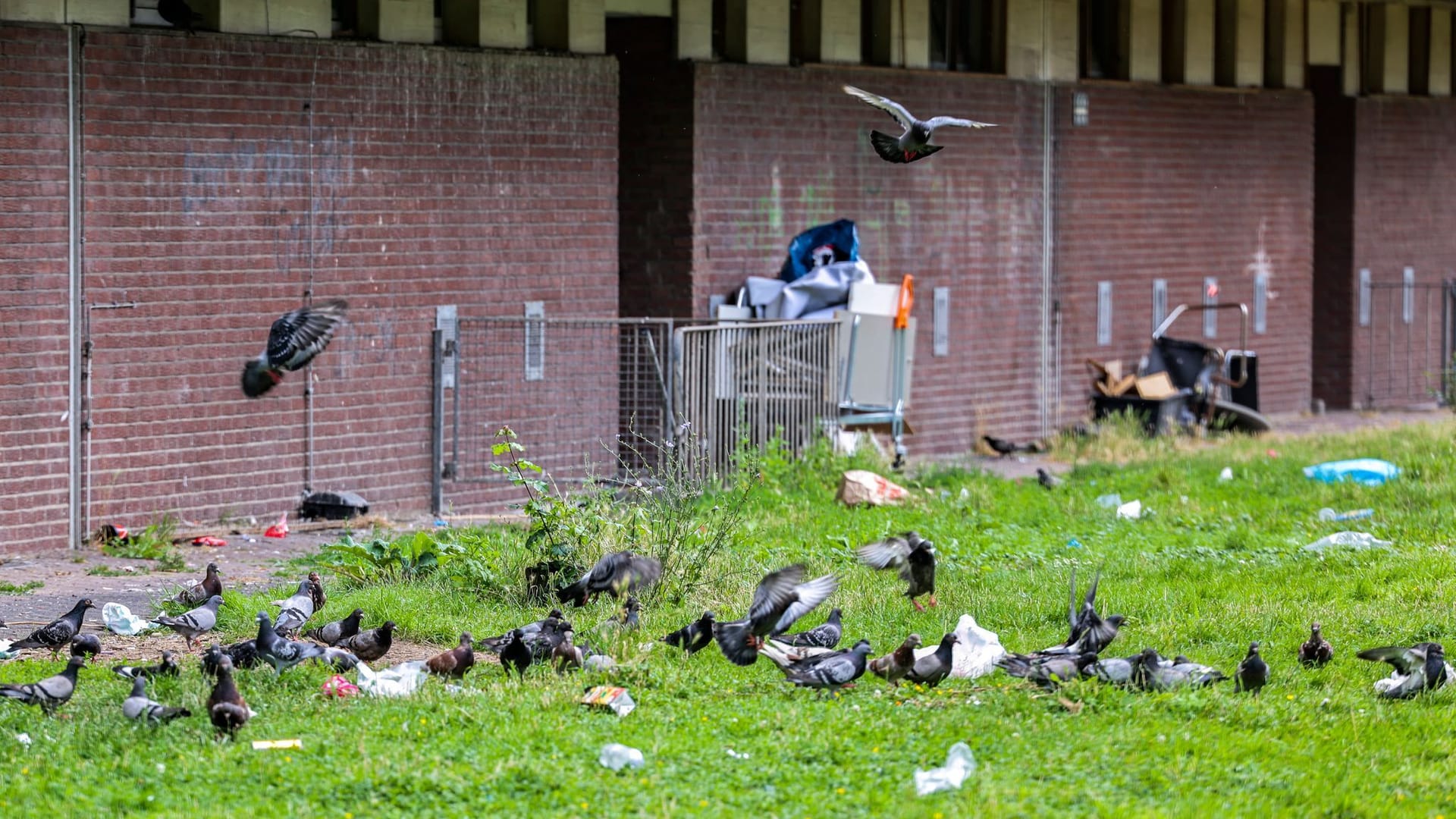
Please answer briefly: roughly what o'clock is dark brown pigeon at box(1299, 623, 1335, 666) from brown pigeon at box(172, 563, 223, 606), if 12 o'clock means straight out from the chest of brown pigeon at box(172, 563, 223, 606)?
dark brown pigeon at box(1299, 623, 1335, 666) is roughly at 1 o'clock from brown pigeon at box(172, 563, 223, 606).

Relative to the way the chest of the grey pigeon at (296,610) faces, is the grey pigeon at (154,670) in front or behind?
behind

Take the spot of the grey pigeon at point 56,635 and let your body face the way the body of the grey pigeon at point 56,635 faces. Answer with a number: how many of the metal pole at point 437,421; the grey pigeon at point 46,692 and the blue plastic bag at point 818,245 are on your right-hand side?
1

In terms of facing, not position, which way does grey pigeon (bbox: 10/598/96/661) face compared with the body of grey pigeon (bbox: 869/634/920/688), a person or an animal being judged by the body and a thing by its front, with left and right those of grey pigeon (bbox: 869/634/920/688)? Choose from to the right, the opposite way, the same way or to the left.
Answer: the same way

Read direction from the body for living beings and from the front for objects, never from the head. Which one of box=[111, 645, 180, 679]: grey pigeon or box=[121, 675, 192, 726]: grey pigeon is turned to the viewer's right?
box=[111, 645, 180, 679]: grey pigeon

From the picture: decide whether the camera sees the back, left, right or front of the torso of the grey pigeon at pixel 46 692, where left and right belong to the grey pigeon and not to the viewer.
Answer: right

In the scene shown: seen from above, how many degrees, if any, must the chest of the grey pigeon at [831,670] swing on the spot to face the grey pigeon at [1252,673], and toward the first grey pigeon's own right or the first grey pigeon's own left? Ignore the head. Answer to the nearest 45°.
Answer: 0° — it already faces it

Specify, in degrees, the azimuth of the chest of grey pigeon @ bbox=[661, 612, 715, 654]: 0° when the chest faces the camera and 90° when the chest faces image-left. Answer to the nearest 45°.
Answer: approximately 270°

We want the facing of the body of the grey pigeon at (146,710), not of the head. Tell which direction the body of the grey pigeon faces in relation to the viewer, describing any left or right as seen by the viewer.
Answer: facing to the left of the viewer

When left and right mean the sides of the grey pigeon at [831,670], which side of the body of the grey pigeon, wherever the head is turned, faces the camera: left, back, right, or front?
right

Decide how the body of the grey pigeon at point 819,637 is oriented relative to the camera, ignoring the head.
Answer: to the viewer's right

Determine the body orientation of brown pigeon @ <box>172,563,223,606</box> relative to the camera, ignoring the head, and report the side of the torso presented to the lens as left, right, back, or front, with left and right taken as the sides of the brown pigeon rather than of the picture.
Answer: right
